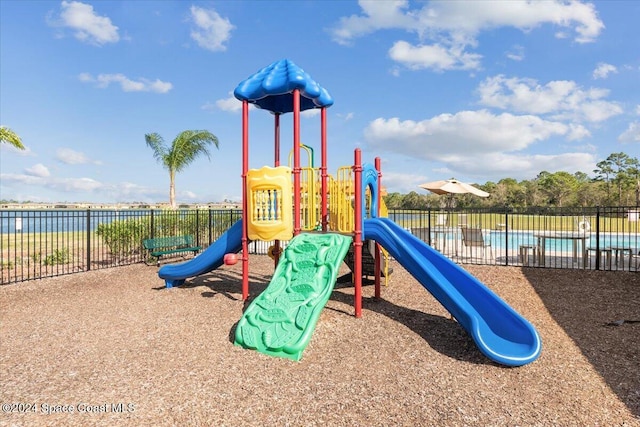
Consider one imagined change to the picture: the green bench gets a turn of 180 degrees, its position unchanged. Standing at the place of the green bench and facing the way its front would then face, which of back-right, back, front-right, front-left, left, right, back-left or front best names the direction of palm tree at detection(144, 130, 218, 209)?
front-right

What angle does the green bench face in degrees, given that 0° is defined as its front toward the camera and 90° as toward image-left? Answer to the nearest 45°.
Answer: approximately 315°

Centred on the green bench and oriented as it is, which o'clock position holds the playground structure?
The playground structure is roughly at 1 o'clock from the green bench.

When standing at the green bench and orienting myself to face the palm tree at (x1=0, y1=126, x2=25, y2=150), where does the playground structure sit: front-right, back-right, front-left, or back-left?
back-left

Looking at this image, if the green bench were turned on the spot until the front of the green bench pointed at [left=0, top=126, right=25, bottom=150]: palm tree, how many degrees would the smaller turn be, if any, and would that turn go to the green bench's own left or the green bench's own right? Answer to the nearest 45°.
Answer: approximately 135° to the green bench's own right

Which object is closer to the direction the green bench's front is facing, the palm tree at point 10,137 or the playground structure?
the playground structure

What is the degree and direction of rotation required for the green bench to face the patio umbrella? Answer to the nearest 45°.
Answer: approximately 45° to its left
